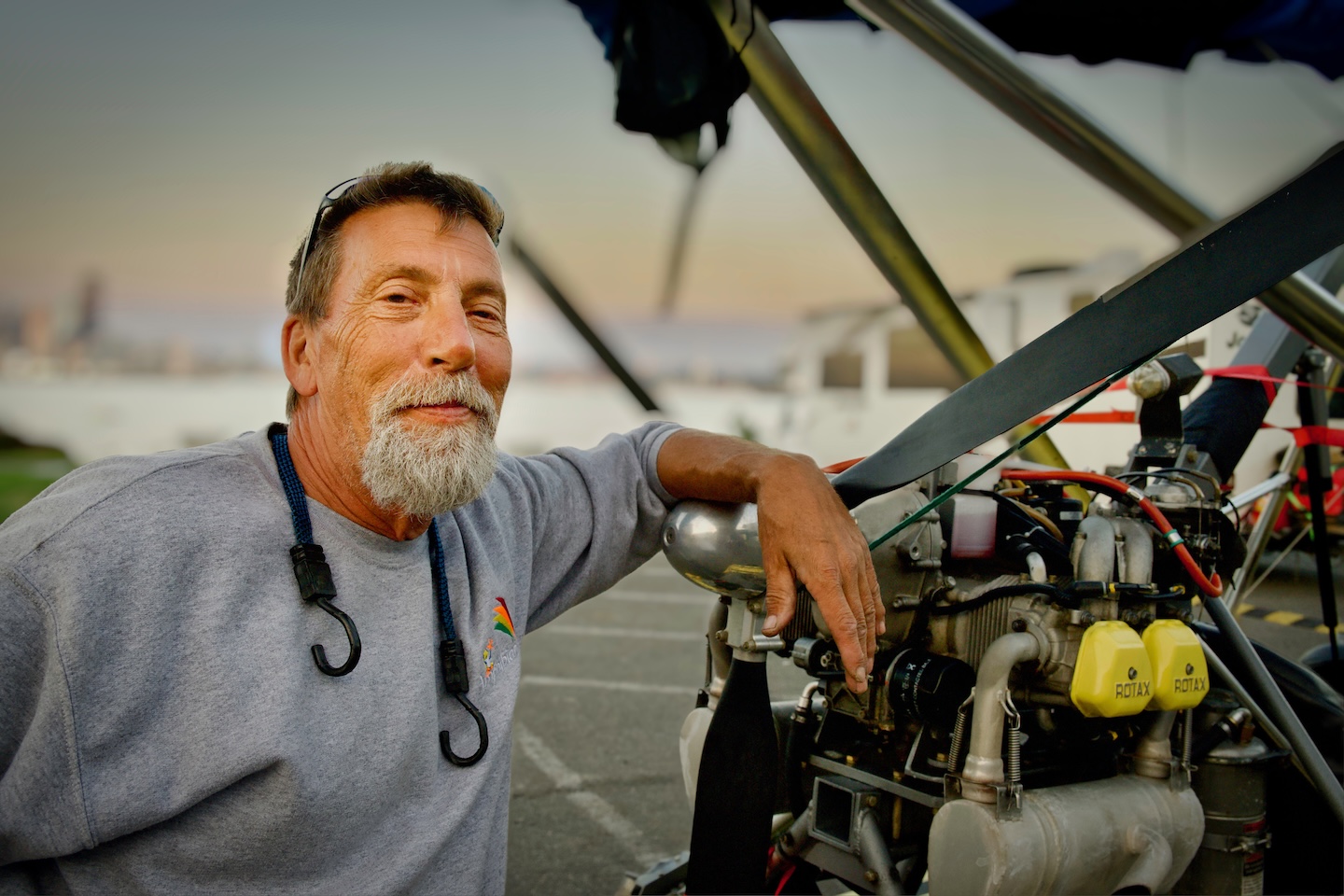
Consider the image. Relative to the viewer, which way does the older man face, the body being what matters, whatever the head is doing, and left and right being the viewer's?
facing the viewer and to the right of the viewer

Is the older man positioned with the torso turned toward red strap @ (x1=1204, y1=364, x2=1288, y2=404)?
no

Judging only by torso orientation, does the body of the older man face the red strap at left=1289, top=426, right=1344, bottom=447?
no
